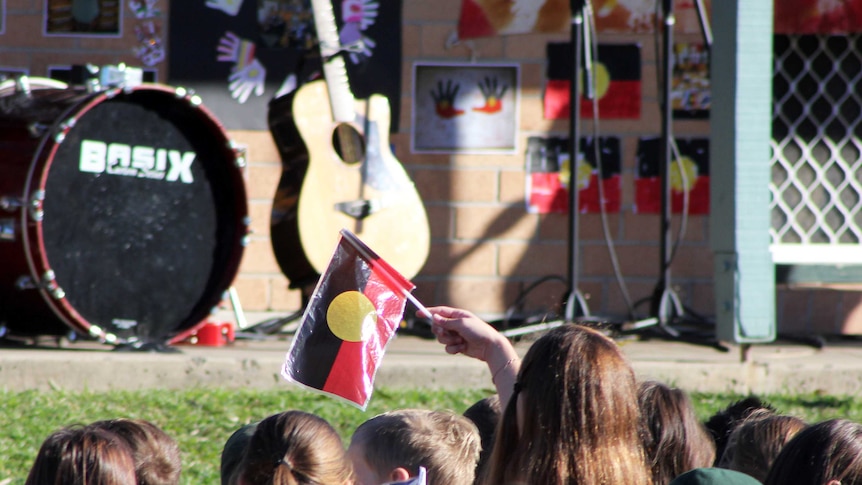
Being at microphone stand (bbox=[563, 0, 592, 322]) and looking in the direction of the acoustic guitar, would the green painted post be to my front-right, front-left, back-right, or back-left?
back-left

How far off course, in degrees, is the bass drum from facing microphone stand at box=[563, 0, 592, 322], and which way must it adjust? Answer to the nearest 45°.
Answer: approximately 45° to its left

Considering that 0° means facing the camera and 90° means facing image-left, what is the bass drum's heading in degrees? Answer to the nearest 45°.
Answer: approximately 315°

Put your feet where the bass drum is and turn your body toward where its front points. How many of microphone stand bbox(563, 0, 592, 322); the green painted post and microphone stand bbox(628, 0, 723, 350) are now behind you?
0

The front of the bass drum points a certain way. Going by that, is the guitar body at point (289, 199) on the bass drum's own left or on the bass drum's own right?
on the bass drum's own left

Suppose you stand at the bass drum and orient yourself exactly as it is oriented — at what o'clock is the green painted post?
The green painted post is roughly at 11 o'clock from the bass drum.

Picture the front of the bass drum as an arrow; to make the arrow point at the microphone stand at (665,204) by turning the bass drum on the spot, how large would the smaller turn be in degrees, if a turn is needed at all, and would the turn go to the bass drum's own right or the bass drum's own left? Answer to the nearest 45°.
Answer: approximately 45° to the bass drum's own left
